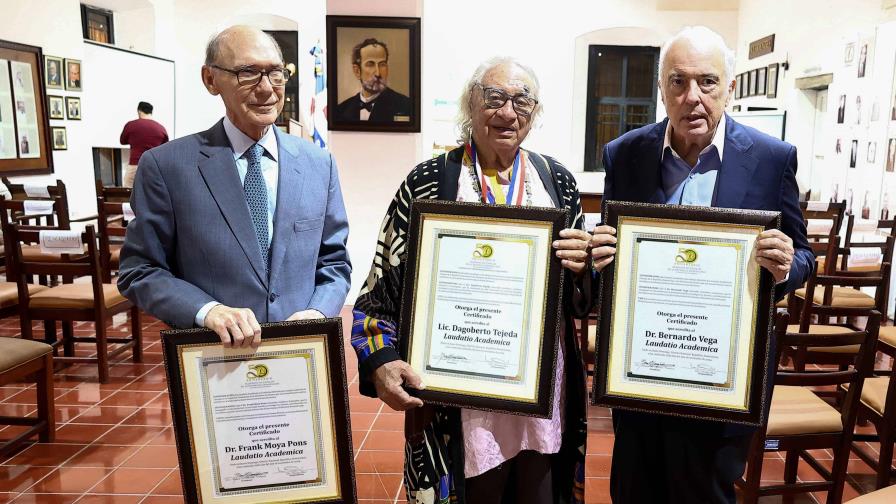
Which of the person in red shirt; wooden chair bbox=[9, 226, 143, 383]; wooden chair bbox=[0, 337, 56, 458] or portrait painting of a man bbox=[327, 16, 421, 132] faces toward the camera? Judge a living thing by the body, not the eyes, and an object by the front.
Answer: the portrait painting of a man

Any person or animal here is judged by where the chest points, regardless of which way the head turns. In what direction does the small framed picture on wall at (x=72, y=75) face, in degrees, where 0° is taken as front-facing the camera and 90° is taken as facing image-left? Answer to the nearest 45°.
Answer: approximately 315°

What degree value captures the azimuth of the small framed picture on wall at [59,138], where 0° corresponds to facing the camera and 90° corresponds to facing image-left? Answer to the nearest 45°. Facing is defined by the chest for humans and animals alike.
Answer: approximately 315°

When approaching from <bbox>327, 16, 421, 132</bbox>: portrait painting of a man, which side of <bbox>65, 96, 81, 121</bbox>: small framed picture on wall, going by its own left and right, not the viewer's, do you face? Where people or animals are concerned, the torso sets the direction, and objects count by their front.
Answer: front

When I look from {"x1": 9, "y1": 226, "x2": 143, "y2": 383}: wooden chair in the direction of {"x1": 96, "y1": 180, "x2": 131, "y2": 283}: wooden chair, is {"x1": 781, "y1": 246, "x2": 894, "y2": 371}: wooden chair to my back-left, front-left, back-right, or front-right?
back-right

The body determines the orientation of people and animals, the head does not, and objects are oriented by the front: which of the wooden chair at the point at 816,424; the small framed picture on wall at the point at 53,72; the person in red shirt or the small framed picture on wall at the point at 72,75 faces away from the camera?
the person in red shirt

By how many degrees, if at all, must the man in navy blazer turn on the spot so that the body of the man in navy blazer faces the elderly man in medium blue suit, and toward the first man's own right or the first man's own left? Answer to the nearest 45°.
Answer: approximately 45° to the first man's own right

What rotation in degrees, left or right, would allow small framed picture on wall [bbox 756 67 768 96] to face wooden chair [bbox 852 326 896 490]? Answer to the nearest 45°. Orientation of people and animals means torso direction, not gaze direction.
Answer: approximately 45° to its left

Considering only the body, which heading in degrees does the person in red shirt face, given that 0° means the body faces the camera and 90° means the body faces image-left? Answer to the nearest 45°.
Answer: approximately 180°

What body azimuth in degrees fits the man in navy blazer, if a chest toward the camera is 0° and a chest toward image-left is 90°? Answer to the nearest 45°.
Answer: approximately 0°
